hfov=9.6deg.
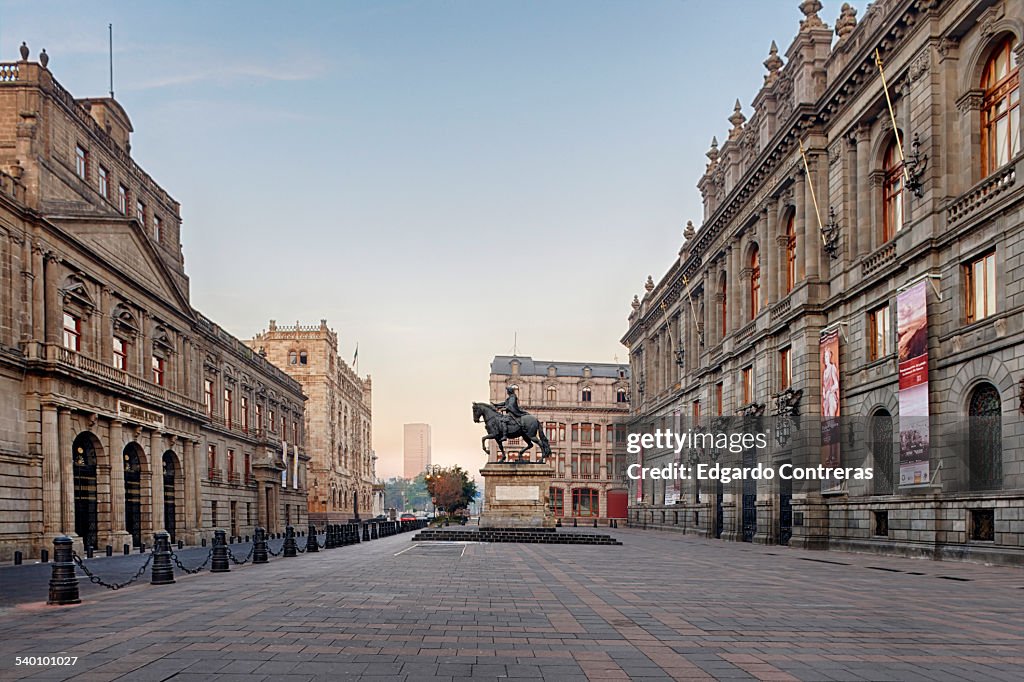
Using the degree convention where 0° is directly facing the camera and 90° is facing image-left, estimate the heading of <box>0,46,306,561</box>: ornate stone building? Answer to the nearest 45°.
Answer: approximately 315°

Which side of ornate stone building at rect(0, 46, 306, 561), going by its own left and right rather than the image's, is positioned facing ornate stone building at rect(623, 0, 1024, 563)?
front

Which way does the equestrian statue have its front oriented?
to the viewer's left

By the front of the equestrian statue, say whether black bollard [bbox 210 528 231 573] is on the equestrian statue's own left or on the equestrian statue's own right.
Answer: on the equestrian statue's own left

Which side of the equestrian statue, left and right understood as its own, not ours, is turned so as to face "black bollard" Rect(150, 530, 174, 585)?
left

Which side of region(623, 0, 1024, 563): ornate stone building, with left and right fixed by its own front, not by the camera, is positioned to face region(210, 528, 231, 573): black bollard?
front

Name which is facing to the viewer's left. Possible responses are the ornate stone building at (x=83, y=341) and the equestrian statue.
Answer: the equestrian statue

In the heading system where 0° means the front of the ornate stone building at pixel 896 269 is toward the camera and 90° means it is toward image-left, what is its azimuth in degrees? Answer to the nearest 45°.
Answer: approximately 45°
